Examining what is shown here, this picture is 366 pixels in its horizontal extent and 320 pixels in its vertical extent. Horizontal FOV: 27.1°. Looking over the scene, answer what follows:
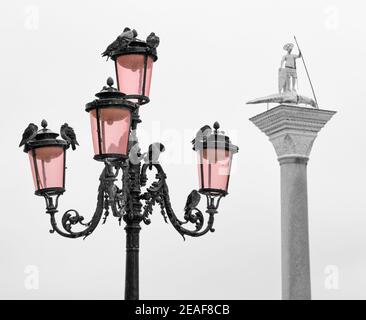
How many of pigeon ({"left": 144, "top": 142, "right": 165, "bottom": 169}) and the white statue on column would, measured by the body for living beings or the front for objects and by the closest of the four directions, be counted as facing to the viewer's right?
1

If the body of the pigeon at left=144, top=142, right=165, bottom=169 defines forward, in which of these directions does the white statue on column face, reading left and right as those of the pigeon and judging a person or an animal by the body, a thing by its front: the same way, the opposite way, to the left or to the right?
to the right

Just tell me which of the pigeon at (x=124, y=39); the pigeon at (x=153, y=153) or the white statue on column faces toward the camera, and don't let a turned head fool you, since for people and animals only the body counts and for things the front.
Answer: the white statue on column

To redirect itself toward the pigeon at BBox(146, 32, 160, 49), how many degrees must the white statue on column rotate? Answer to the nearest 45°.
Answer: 0° — it already faces it

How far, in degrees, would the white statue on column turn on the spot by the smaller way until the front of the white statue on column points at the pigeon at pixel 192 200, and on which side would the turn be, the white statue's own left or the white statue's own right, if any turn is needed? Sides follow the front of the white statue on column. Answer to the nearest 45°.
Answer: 0° — it already faces it

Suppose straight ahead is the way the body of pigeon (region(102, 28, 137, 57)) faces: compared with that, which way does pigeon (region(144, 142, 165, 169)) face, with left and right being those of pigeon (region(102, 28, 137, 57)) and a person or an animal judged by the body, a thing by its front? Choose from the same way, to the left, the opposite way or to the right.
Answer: the same way

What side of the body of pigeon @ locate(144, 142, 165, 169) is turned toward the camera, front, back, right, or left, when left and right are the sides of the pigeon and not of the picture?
right

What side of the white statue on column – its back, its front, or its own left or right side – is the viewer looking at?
front
